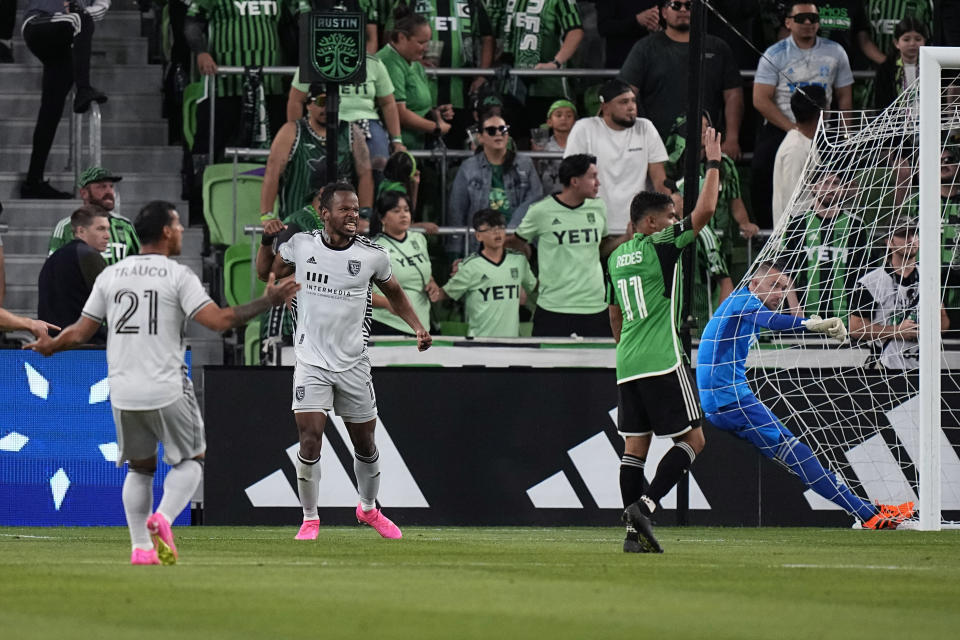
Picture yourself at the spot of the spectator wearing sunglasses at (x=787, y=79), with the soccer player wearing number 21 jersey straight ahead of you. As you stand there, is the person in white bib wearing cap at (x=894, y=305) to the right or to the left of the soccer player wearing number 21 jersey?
left

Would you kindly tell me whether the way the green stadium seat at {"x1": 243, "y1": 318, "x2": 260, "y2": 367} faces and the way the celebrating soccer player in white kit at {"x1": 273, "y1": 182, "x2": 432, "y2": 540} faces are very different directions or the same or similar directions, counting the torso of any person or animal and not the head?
same or similar directions

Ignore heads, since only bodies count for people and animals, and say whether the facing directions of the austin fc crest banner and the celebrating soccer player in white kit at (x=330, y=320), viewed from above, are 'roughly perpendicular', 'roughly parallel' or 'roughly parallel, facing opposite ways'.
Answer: roughly parallel

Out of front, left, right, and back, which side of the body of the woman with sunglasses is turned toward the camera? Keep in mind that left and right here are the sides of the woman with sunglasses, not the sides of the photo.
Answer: front

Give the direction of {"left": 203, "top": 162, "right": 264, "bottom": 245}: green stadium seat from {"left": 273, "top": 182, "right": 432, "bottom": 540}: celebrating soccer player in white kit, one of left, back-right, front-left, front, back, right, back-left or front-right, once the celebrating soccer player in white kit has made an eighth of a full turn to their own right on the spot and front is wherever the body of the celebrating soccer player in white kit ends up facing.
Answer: back-right

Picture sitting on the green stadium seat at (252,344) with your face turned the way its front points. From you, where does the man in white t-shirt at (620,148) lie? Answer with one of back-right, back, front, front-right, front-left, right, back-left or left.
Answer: left

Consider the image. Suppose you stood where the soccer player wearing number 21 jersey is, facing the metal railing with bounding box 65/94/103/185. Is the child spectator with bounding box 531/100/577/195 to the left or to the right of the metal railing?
right

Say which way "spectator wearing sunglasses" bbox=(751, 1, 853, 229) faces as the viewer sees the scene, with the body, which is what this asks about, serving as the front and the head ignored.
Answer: toward the camera

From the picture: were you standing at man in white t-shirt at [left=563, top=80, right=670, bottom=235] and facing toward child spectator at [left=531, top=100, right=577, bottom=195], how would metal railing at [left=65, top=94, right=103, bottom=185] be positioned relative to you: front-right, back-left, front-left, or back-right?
front-left

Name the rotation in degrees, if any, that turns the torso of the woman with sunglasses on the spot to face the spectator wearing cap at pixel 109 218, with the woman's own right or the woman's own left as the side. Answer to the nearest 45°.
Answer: approximately 45° to the woman's own right

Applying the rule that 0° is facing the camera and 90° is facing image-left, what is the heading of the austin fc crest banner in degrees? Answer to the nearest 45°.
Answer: approximately 0°

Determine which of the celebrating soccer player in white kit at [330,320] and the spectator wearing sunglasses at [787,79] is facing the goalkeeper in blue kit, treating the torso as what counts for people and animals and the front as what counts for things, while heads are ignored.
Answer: the spectator wearing sunglasses

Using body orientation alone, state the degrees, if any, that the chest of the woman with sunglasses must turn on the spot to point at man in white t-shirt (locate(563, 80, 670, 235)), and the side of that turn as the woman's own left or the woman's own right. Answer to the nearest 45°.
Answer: approximately 90° to the woman's own left
